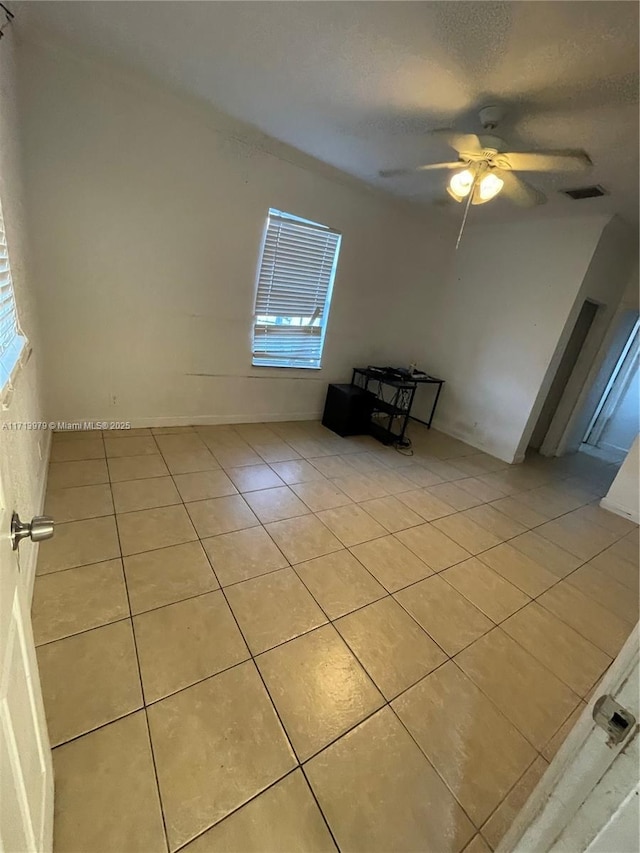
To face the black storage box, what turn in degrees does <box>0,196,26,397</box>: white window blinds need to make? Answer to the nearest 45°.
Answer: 0° — it already faces it

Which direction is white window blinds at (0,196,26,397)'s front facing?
to the viewer's right

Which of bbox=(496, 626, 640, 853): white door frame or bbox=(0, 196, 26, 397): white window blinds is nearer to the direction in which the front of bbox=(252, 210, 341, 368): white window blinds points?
the white door frame

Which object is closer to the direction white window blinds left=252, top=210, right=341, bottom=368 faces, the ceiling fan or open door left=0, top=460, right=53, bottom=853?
the ceiling fan

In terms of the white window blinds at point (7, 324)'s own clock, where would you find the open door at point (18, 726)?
The open door is roughly at 3 o'clock from the white window blinds.

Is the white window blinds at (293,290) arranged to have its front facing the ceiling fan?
yes

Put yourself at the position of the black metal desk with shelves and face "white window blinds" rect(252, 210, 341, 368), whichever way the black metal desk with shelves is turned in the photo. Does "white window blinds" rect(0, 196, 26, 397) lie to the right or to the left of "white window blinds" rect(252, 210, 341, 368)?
left

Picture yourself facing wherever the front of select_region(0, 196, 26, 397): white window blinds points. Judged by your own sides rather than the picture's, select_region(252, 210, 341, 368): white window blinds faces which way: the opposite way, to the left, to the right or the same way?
to the right

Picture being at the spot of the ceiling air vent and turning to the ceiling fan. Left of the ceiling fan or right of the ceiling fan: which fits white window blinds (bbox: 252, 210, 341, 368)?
right

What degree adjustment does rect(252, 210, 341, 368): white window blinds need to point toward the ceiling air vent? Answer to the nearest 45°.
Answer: approximately 45° to its left

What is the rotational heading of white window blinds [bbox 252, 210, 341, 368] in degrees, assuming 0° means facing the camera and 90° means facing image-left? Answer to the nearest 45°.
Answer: approximately 315°

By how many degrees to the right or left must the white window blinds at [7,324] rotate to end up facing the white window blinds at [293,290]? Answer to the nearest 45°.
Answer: approximately 45° to its left

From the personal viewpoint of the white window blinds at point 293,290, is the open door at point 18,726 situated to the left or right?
on its right
